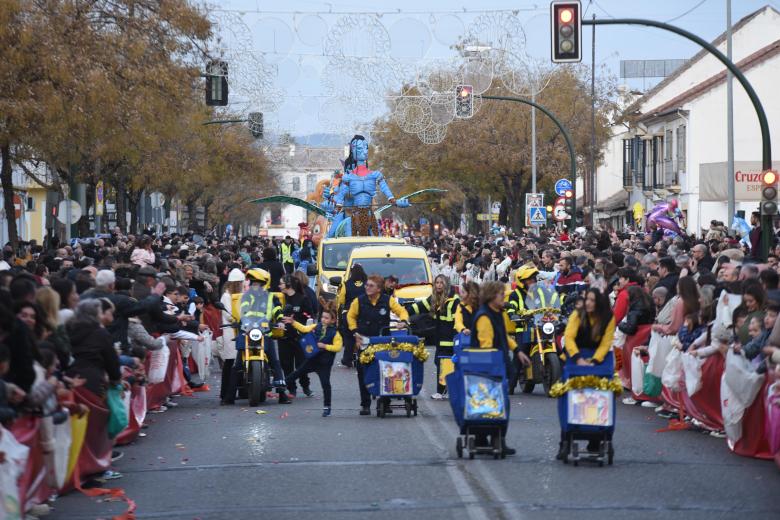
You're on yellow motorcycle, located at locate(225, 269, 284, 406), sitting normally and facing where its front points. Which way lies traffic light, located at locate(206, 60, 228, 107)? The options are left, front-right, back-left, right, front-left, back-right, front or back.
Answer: back

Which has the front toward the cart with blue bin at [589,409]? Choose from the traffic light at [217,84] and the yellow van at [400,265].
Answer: the yellow van

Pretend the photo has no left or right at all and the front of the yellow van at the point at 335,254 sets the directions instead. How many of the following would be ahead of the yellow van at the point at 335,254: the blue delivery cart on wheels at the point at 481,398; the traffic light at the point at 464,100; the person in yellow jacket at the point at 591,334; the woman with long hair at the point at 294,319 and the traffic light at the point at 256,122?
3

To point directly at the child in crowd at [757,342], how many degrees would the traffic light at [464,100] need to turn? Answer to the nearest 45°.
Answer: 0° — it already faces them

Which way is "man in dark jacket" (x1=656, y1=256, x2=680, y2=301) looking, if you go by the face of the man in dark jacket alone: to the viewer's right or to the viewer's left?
to the viewer's left

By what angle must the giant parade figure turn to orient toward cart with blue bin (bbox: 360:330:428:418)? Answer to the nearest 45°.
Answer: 0° — it already faces it
